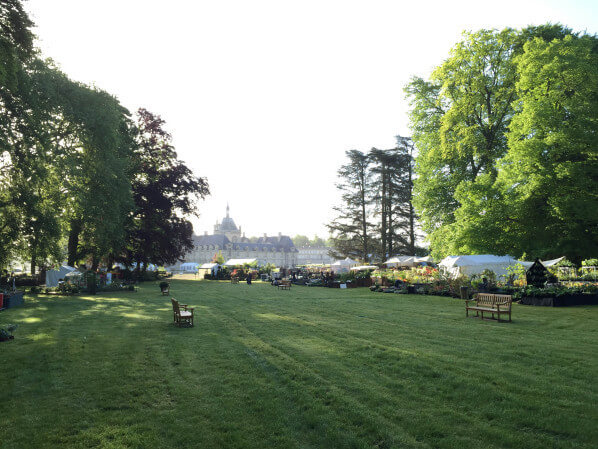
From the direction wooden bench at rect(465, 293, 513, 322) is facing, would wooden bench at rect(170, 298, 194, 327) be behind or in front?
in front

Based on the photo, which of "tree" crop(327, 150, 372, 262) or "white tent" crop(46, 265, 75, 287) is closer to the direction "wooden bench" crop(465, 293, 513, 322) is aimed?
the white tent

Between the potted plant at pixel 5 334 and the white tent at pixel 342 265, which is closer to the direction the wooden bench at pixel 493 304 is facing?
the potted plant

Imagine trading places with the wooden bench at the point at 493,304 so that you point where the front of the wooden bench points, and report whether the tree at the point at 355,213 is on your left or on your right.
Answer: on your right

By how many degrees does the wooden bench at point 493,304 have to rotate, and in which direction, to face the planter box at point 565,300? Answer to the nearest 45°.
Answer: approximately 180°

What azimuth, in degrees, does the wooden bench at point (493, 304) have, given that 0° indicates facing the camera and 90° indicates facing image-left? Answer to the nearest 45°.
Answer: approximately 45°

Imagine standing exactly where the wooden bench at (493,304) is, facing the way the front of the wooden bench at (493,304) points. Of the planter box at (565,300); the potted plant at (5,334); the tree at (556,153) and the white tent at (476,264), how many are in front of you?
1

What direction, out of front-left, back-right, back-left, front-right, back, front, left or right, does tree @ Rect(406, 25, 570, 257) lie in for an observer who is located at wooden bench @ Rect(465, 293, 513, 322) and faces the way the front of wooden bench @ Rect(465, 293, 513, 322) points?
back-right

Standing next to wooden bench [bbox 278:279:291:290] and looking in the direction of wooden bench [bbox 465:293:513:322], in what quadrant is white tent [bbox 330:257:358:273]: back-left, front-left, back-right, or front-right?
back-left

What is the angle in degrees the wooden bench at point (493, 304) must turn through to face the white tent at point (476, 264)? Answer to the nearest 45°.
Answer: approximately 135° to its right

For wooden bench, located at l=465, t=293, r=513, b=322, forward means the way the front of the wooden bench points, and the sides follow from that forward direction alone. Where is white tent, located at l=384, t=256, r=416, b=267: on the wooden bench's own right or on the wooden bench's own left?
on the wooden bench's own right

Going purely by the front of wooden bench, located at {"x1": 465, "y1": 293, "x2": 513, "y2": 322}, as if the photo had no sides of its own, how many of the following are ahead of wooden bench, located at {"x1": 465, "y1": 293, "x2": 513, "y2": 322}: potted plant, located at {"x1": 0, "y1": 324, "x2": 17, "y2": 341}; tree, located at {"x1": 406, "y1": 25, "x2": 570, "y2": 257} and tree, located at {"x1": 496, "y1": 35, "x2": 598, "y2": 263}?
1

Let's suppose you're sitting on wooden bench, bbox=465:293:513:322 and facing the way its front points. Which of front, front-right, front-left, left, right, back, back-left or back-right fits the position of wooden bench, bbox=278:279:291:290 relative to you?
right
